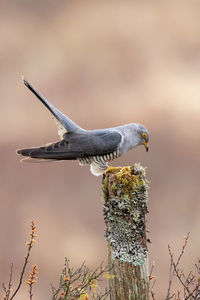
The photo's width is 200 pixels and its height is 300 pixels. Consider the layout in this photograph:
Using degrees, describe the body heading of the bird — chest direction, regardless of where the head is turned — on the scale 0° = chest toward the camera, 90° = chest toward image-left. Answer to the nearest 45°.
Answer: approximately 270°
